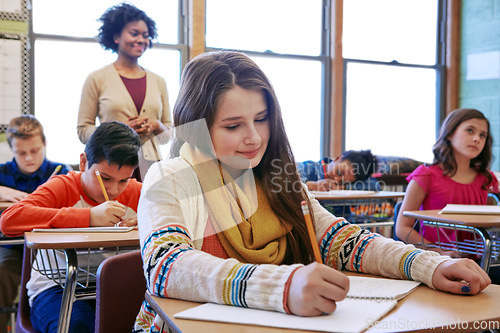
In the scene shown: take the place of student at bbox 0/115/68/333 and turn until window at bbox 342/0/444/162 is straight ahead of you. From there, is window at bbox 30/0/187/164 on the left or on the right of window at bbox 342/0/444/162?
left

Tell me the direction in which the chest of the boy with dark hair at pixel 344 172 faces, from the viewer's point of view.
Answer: toward the camera

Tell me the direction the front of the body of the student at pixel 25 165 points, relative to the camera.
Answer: toward the camera

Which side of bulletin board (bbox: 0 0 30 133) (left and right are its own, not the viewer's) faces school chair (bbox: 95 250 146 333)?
front

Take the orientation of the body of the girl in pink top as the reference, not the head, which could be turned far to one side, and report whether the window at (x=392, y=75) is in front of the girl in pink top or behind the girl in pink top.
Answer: behind

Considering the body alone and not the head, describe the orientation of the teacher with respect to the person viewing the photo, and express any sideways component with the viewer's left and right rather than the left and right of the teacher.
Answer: facing the viewer and to the right of the viewer

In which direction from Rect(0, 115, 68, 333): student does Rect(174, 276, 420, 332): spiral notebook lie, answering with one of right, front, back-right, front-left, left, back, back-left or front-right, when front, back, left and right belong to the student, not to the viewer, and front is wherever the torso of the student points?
front

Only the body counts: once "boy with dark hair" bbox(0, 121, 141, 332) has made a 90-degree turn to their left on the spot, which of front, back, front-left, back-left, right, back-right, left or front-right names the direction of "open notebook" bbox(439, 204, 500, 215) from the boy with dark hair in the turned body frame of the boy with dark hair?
front-right

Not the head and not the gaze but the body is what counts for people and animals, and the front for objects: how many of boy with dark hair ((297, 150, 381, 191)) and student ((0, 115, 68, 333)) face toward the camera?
2

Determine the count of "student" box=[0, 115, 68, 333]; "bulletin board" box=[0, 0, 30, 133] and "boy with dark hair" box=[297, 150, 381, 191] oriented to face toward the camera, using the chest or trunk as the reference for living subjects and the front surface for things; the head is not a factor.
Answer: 3

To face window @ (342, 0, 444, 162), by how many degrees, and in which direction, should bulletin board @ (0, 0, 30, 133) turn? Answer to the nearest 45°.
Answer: approximately 90° to its left

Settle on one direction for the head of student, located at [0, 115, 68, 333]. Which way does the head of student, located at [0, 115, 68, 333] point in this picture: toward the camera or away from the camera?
toward the camera

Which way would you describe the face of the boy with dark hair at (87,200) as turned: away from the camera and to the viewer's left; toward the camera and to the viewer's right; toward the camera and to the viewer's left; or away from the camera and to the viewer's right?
toward the camera and to the viewer's right

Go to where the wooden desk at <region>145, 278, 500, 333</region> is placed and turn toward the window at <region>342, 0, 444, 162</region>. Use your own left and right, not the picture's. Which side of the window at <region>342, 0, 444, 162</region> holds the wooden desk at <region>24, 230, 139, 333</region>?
left

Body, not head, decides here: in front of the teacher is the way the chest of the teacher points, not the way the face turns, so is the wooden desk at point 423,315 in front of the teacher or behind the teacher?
in front

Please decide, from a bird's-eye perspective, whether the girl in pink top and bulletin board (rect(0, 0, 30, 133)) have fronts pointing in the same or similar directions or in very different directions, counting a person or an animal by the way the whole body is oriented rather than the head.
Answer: same or similar directions

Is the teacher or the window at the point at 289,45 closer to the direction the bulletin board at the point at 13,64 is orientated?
the teacher

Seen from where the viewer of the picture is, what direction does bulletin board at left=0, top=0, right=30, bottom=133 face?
facing the viewer

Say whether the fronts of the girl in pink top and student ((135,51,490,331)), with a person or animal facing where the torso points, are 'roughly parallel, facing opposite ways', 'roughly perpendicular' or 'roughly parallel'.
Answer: roughly parallel
